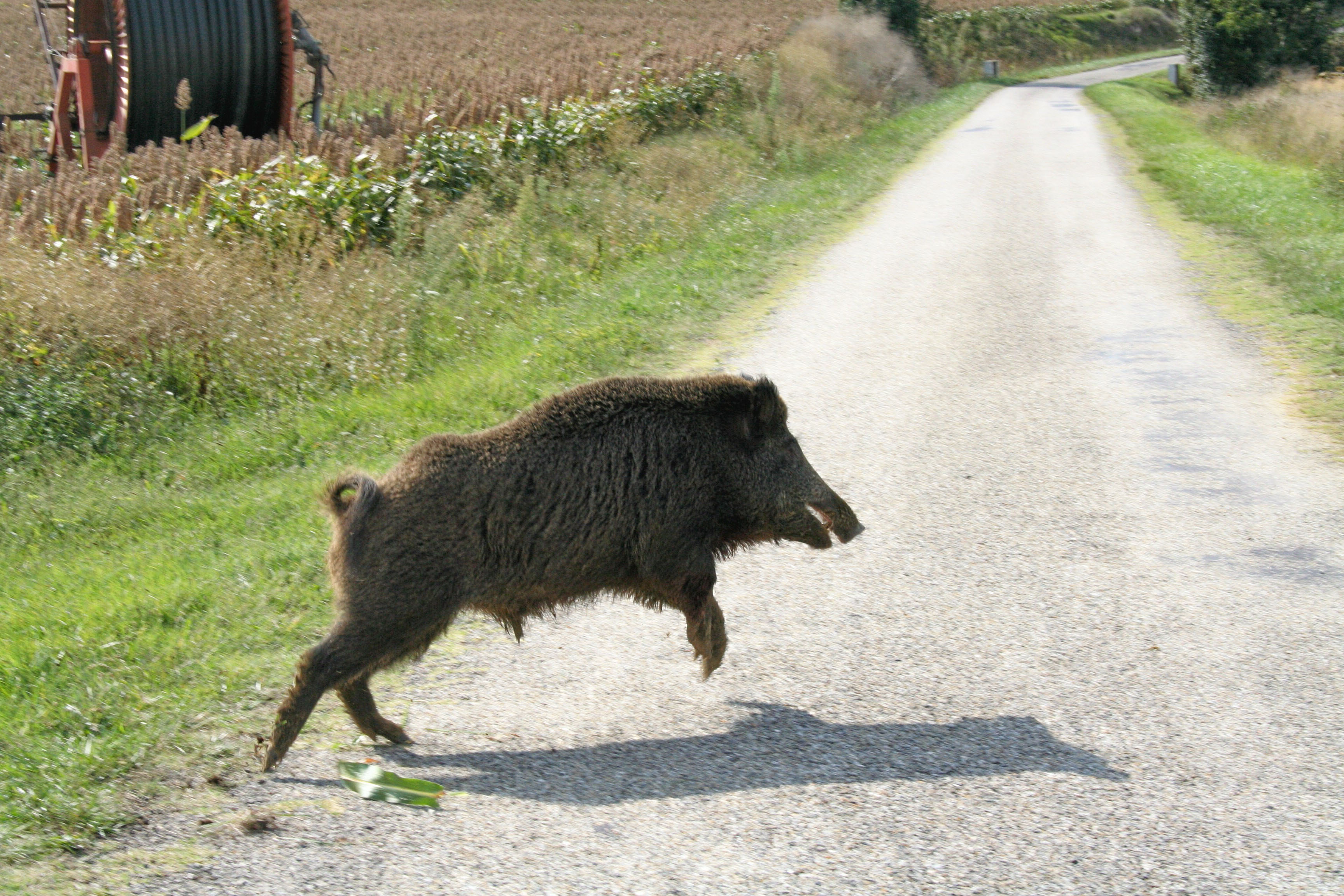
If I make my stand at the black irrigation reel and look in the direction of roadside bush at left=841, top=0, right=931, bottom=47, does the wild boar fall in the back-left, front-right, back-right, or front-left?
back-right

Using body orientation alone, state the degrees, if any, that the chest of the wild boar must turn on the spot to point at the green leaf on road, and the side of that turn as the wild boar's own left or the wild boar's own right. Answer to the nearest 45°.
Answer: approximately 135° to the wild boar's own right

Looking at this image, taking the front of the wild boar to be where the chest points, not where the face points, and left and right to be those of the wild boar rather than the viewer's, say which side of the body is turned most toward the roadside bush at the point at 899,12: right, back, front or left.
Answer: left

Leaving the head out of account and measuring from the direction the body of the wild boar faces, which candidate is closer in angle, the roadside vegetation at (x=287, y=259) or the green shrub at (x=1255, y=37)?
the green shrub

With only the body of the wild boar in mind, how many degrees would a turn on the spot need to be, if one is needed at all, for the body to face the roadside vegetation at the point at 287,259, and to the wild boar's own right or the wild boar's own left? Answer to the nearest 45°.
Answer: approximately 90° to the wild boar's own left

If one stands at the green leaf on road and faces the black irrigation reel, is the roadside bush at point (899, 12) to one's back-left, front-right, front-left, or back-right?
front-right

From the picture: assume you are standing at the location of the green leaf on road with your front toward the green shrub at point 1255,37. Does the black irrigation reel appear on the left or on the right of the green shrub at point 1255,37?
left

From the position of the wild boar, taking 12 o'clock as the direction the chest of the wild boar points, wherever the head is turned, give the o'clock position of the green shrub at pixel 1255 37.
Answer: The green shrub is roughly at 10 o'clock from the wild boar.

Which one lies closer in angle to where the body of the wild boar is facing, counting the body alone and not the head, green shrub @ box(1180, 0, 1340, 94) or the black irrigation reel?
the green shrub

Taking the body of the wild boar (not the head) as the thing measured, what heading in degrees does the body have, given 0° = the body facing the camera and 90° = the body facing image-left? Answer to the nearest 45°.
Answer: approximately 270°
